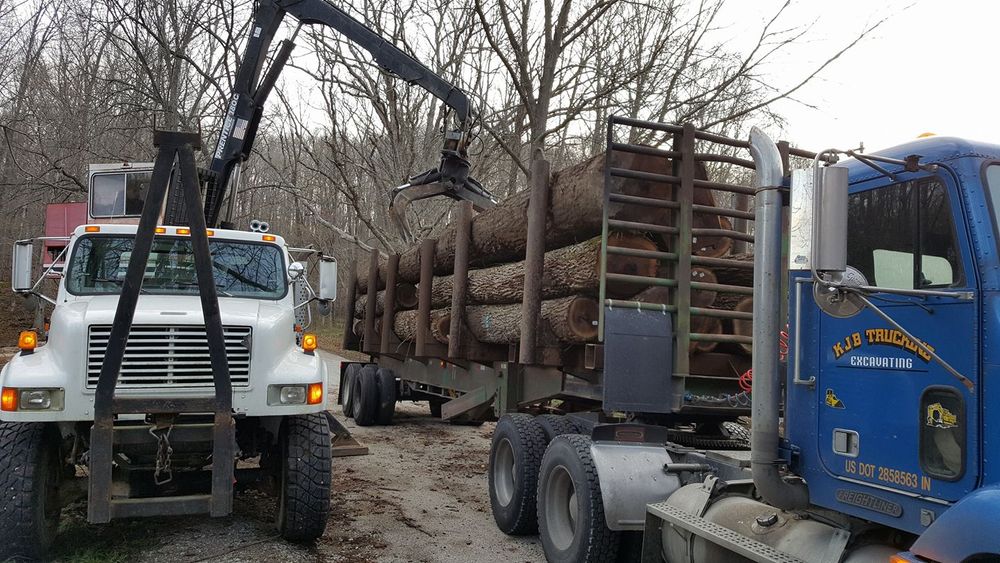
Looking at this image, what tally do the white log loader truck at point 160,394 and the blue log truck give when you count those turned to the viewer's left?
0

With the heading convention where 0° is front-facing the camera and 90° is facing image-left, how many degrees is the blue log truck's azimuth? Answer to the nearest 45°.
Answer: approximately 315°

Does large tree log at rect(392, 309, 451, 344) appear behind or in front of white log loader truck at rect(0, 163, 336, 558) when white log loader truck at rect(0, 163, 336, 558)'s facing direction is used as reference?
behind

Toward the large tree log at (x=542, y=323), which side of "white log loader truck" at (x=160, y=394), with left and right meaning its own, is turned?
left

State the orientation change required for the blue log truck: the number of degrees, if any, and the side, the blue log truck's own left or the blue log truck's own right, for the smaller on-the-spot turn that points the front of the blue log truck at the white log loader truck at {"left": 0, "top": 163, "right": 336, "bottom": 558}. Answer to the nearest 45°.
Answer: approximately 135° to the blue log truck's own right

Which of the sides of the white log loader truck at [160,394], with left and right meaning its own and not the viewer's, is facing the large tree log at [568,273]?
left

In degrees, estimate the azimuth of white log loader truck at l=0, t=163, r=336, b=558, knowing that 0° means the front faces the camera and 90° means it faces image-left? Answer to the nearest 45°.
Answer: approximately 0°
